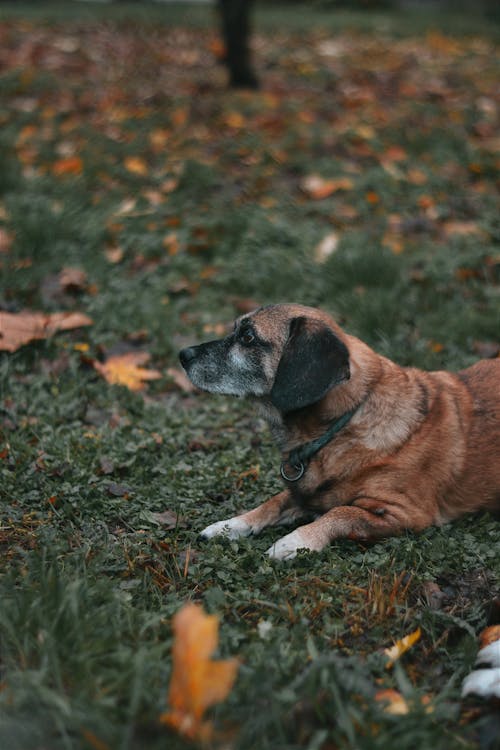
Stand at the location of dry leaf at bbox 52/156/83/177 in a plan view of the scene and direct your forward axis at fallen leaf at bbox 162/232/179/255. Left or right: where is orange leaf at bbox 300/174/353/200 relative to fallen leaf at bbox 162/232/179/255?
left

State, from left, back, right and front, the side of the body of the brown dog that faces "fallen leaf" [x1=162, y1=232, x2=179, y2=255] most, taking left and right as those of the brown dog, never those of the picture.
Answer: right

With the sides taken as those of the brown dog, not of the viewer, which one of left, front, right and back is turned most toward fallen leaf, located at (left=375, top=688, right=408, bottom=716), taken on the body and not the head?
left

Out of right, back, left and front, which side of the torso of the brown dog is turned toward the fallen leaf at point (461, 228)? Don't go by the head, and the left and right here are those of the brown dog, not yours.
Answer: right

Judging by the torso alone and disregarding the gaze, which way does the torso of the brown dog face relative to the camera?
to the viewer's left

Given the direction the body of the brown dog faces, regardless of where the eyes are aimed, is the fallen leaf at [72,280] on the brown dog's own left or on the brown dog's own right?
on the brown dog's own right

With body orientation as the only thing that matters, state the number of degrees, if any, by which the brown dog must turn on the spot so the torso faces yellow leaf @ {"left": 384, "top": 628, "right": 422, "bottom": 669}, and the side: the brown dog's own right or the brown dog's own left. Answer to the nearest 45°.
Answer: approximately 90° to the brown dog's own left

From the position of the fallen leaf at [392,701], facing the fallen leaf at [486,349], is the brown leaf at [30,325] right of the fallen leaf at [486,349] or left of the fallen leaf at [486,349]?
left

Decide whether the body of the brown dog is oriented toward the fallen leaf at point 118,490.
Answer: yes

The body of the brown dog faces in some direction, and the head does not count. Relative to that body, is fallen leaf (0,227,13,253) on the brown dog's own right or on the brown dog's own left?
on the brown dog's own right

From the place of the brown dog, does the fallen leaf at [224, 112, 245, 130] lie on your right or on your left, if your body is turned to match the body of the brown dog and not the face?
on your right

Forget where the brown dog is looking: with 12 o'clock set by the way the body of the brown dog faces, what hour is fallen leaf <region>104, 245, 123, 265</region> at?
The fallen leaf is roughly at 2 o'clock from the brown dog.
